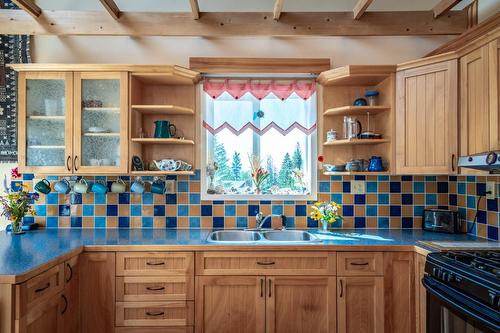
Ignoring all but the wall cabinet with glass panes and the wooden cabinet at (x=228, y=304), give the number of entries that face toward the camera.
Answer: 2

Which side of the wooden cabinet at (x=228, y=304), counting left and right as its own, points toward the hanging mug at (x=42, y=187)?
right

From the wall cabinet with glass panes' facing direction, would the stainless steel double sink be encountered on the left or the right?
on its left

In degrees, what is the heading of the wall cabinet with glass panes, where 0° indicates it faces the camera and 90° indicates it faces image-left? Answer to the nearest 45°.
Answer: approximately 0°

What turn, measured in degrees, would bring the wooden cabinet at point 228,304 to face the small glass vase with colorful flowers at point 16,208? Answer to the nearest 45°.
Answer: approximately 90° to its right

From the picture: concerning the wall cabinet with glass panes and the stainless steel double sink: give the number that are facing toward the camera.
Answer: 2
